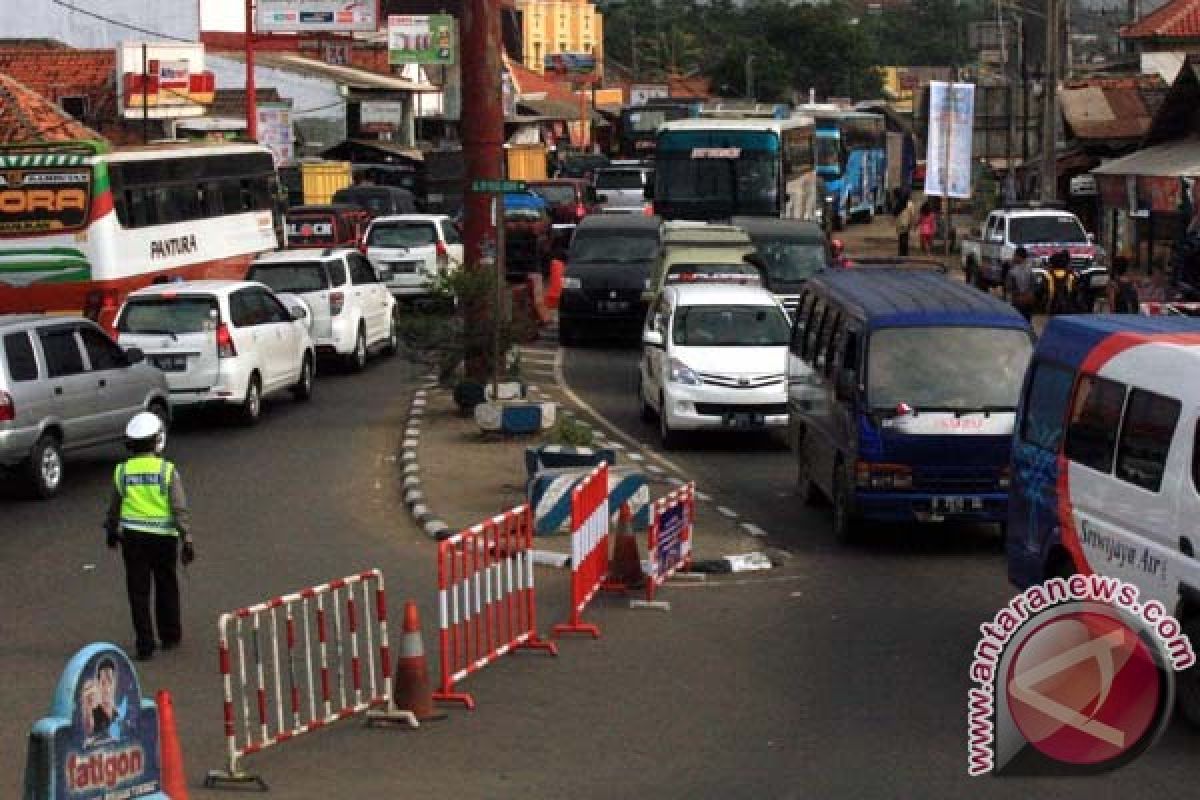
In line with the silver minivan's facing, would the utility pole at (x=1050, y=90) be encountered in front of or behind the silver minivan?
in front

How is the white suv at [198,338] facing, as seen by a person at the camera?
facing away from the viewer and to the right of the viewer

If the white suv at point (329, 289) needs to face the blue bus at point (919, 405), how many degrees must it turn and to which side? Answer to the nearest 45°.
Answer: approximately 135° to its right

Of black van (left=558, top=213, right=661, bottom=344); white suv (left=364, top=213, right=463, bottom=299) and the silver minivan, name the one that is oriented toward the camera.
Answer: the black van

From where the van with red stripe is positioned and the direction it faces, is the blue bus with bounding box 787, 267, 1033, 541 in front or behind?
behind

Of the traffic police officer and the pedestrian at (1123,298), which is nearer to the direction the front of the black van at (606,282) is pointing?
the traffic police officer

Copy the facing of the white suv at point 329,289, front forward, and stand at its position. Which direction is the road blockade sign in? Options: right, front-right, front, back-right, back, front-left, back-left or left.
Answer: back-right

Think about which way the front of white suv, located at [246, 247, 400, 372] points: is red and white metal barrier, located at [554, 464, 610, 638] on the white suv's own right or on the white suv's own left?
on the white suv's own right

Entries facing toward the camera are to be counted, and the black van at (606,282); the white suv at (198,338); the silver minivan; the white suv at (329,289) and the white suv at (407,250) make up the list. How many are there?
1

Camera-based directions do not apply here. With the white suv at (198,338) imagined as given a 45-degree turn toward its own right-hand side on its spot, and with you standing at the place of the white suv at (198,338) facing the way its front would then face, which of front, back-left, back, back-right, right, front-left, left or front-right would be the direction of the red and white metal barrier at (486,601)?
right

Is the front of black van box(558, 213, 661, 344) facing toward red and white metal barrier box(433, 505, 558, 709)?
yes

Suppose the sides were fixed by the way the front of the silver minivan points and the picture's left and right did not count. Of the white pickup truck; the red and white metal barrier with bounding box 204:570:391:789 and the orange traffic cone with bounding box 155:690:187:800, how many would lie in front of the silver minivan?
1

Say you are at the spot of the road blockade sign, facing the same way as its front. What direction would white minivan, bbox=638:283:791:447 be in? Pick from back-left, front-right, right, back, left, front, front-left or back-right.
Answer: back-left

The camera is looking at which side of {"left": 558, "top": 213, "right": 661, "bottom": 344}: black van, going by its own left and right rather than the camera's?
front

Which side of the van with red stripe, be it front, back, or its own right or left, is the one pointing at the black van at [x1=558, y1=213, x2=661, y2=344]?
back
